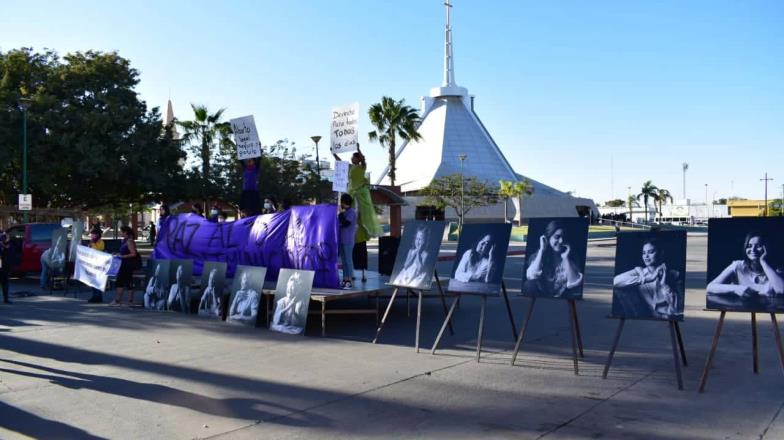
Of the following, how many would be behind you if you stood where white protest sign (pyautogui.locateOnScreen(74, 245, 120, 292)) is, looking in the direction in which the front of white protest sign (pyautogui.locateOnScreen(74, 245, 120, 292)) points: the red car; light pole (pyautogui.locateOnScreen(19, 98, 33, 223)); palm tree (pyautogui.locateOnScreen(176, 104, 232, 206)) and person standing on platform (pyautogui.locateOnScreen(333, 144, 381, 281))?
3

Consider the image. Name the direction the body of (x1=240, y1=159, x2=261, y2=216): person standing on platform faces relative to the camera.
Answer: toward the camera

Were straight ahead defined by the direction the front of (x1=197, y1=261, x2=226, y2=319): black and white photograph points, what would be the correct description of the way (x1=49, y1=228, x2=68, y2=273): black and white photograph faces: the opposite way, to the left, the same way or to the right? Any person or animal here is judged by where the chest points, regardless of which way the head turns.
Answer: the same way

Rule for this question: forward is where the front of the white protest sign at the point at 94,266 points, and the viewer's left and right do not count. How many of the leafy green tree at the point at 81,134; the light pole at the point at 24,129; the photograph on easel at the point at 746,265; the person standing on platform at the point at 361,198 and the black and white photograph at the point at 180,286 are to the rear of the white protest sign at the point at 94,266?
2

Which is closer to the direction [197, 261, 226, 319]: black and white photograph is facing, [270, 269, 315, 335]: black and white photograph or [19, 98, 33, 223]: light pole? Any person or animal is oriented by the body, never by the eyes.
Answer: the black and white photograph

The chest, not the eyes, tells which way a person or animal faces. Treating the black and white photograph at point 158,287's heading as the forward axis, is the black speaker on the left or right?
on its left

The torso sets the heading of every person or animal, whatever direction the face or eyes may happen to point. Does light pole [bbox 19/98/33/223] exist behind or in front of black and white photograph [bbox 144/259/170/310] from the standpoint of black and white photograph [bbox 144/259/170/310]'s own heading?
behind

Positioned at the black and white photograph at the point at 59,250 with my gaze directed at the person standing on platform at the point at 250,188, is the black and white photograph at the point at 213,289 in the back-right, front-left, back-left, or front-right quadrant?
front-right

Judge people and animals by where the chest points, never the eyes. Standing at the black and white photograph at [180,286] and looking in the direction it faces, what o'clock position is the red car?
The red car is roughly at 5 o'clock from the black and white photograph.

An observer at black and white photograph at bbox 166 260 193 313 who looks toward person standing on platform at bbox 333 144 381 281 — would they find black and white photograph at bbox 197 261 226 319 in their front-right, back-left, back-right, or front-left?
front-right

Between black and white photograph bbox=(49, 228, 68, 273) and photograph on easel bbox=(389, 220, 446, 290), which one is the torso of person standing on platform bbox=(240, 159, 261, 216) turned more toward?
the photograph on easel

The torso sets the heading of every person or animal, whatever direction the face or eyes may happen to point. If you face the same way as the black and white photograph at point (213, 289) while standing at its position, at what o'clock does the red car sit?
The red car is roughly at 5 o'clock from the black and white photograph.

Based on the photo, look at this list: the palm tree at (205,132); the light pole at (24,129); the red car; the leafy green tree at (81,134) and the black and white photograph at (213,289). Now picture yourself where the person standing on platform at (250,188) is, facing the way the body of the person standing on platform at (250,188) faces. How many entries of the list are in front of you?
1

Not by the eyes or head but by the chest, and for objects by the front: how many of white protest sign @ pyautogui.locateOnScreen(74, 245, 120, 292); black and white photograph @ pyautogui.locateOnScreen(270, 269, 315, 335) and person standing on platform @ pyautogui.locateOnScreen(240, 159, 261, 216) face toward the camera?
3

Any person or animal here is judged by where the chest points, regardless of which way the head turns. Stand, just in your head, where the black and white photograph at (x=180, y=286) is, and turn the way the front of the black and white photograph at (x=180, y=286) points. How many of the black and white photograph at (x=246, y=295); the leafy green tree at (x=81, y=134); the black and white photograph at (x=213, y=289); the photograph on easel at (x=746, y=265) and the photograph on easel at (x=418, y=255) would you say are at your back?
1

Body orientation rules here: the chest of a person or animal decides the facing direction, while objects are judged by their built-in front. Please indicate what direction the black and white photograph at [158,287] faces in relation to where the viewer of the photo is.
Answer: facing the viewer

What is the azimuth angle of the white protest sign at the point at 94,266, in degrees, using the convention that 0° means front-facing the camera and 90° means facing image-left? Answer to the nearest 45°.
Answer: approximately 0°

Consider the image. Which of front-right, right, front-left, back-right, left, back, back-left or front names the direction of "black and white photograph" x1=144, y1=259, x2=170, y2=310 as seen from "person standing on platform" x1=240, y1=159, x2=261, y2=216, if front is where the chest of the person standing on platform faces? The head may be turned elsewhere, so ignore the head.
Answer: front-right

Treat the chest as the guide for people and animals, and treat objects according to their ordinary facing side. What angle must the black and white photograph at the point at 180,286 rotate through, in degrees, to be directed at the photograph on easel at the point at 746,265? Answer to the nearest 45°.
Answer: approximately 45° to its left

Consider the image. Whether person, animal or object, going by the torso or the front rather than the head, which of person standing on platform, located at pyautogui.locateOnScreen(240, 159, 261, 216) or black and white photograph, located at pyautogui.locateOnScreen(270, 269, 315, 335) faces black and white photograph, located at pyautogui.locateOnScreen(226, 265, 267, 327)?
the person standing on platform

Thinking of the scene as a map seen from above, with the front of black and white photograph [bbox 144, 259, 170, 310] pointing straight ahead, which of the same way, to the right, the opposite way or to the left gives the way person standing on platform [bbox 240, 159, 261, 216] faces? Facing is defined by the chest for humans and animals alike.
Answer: the same way

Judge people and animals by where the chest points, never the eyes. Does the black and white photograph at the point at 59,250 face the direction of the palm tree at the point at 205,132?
no

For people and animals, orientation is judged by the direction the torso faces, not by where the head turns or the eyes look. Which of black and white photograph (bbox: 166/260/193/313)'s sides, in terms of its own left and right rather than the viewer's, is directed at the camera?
front

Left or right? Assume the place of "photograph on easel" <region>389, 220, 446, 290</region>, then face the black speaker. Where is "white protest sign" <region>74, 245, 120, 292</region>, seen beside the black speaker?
left
